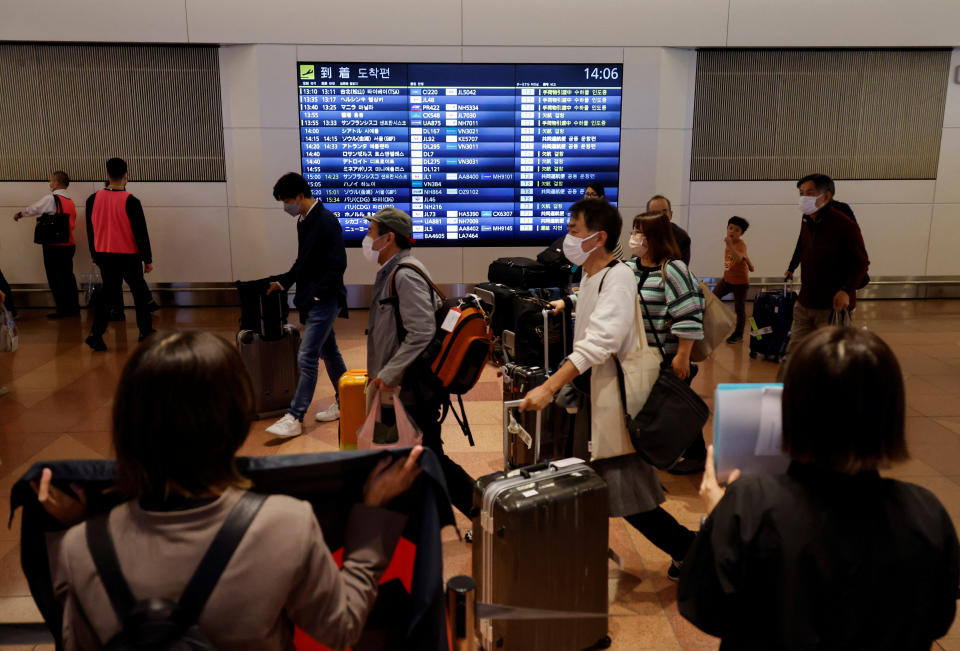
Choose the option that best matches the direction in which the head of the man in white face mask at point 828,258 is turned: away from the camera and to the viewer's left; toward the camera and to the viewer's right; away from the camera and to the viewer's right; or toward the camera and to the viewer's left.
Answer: toward the camera and to the viewer's left

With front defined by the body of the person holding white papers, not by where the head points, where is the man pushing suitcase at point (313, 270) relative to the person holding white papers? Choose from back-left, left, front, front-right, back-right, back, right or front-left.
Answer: front-left

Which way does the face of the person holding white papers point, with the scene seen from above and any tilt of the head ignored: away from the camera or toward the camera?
away from the camera

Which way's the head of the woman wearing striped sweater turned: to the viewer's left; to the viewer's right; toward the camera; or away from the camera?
to the viewer's left

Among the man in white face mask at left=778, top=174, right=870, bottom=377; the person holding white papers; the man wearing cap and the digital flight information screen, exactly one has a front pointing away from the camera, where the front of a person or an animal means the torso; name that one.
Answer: the person holding white papers

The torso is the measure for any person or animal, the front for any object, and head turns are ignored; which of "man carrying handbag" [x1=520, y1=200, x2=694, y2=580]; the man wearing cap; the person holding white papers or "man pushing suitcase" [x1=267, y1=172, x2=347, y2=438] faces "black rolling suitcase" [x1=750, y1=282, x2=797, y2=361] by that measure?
the person holding white papers

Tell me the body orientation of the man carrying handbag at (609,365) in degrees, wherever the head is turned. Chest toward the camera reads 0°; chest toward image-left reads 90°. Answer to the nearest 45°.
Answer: approximately 90°

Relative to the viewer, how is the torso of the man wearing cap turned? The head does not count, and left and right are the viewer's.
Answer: facing to the left of the viewer

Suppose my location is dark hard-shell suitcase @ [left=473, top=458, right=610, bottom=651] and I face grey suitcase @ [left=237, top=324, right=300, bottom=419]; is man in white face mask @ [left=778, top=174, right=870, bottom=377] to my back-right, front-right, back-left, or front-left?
front-right

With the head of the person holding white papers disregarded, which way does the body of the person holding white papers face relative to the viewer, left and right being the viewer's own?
facing away from the viewer

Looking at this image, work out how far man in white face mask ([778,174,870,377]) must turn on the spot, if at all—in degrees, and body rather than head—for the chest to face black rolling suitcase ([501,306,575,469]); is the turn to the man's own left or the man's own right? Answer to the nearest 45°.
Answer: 0° — they already face it

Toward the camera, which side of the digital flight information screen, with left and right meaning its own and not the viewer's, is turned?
front

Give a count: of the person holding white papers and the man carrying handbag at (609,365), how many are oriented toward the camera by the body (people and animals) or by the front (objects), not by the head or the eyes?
0

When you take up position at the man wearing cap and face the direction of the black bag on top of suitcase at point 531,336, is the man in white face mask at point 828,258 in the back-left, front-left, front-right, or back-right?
front-right

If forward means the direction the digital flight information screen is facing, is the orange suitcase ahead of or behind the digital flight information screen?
ahead

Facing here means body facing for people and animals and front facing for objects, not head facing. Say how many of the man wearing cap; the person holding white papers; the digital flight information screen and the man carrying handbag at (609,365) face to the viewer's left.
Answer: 2

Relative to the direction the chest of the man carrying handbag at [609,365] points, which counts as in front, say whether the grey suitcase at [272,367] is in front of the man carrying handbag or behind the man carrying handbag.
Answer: in front
